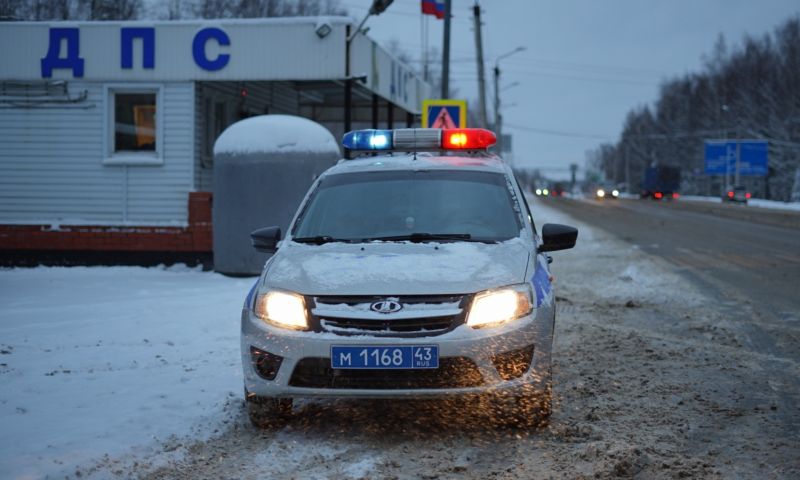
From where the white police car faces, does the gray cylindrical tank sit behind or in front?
behind

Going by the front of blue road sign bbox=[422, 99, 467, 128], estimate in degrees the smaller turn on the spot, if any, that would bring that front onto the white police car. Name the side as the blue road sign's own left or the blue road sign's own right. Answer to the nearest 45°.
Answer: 0° — it already faces it

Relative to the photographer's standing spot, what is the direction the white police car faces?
facing the viewer

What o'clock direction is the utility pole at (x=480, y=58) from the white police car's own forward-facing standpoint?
The utility pole is roughly at 6 o'clock from the white police car.

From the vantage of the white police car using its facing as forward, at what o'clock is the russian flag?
The russian flag is roughly at 6 o'clock from the white police car.

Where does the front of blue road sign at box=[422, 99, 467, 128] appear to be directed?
toward the camera

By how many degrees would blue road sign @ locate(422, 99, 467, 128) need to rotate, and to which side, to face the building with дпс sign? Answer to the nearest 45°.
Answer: approximately 45° to its right

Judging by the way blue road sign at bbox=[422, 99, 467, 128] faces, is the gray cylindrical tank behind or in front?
in front

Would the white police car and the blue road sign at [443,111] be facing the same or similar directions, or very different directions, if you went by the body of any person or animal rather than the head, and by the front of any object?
same or similar directions
